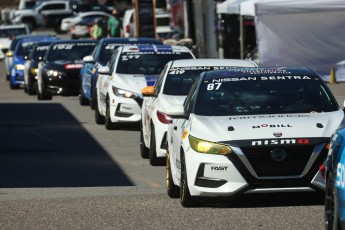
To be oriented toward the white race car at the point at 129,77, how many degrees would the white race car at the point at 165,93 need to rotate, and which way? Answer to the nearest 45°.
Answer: approximately 180°

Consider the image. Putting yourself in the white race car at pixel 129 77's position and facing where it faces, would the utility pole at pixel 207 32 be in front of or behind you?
behind

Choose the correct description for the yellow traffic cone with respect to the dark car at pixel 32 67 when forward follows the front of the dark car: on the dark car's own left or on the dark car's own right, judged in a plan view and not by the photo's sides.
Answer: on the dark car's own left

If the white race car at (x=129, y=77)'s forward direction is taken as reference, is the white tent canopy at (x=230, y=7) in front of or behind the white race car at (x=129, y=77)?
behind
